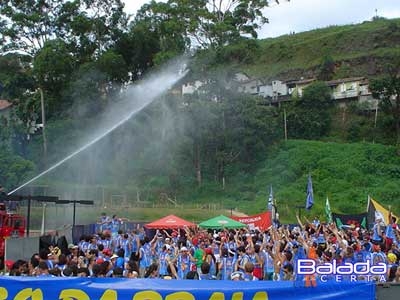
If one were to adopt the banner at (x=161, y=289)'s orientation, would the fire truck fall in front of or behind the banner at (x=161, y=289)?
behind

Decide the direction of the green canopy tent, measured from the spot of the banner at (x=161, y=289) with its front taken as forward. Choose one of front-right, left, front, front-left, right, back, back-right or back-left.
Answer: back

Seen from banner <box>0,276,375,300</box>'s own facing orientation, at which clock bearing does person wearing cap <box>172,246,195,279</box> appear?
The person wearing cap is roughly at 6 o'clock from the banner.

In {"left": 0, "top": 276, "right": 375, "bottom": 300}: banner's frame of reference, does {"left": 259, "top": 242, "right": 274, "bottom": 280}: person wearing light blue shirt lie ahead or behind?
behind

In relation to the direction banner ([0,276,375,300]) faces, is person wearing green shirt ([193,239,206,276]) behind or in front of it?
behind

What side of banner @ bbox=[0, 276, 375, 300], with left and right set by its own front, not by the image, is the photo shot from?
front

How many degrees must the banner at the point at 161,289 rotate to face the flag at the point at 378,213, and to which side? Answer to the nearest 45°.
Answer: approximately 135° to its left
